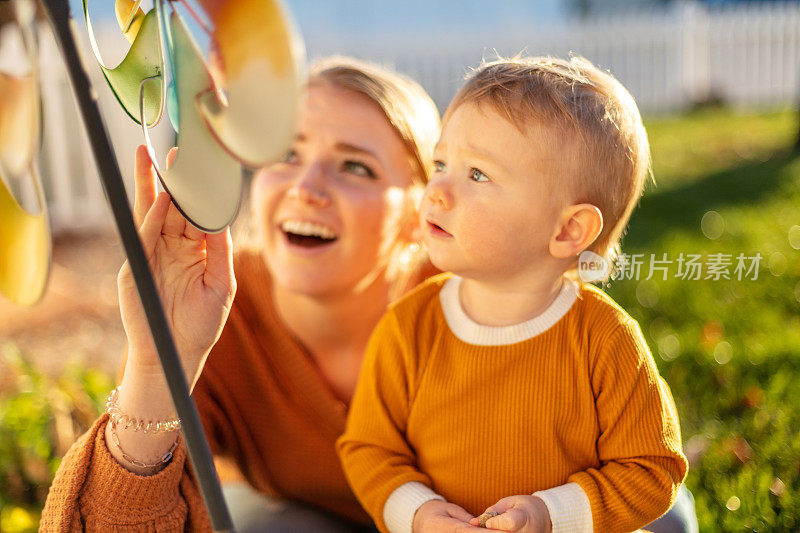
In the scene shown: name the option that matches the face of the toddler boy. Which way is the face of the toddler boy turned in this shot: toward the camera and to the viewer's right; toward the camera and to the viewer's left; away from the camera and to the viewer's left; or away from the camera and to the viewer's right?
toward the camera and to the viewer's left

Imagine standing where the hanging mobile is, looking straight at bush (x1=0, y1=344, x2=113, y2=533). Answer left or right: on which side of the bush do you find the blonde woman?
right

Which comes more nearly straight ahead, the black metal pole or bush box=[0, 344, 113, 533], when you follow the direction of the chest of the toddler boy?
the black metal pole

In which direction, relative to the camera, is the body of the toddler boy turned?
toward the camera

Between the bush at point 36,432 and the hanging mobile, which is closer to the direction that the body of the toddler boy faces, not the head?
the hanging mobile

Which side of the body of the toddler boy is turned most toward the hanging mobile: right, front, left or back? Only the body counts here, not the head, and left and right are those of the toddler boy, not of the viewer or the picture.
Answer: right

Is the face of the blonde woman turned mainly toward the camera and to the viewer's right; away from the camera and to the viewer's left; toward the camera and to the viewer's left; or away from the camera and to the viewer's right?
toward the camera and to the viewer's left

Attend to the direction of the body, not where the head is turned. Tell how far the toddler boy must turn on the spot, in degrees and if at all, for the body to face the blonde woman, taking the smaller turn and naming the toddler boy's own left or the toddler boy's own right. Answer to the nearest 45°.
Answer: approximately 135° to the toddler boy's own right

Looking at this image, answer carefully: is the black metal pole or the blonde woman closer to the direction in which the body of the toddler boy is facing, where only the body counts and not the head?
the black metal pole

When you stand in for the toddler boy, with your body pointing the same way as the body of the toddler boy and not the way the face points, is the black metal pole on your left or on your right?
on your right
